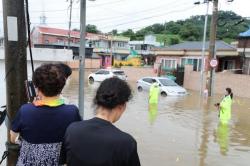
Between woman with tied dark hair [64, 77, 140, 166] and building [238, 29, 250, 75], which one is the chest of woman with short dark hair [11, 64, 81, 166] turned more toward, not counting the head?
the building

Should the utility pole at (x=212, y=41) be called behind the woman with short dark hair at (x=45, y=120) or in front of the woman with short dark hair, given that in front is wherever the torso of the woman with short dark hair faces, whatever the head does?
in front

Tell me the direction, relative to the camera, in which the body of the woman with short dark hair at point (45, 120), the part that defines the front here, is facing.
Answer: away from the camera

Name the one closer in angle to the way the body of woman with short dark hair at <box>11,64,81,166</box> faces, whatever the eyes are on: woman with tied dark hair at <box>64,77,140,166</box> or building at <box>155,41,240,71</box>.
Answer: the building

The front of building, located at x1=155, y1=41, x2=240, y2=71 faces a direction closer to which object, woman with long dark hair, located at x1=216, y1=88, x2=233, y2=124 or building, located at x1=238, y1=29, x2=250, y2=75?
the woman with long dark hair

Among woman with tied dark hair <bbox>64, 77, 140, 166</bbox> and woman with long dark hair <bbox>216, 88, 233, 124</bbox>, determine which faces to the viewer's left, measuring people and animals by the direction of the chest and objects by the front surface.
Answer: woman with long dark hair <bbox>216, 88, 233, 124</bbox>

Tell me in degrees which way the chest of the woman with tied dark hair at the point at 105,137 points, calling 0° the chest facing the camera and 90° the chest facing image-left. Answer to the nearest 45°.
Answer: approximately 225°

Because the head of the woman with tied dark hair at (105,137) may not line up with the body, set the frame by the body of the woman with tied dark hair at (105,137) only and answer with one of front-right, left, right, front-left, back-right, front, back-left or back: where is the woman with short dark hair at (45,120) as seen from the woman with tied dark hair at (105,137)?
left

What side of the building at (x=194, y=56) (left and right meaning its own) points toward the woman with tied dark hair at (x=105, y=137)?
front

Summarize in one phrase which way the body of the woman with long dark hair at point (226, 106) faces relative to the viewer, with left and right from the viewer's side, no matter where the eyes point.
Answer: facing to the left of the viewer

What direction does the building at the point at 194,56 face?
toward the camera

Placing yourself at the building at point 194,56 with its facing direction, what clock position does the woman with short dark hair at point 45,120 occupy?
The woman with short dark hair is roughly at 12 o'clock from the building.

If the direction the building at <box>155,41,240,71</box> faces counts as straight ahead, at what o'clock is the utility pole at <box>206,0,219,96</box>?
The utility pole is roughly at 12 o'clock from the building.
